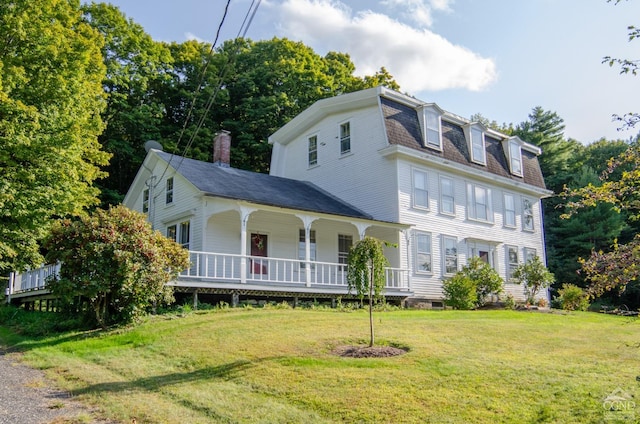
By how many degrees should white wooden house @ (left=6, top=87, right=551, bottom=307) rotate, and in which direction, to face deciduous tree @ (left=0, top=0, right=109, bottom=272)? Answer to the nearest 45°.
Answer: approximately 135° to its right

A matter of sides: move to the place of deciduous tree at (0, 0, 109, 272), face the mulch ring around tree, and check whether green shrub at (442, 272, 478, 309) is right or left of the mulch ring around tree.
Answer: left

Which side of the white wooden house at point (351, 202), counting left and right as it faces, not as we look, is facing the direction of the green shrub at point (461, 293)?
front

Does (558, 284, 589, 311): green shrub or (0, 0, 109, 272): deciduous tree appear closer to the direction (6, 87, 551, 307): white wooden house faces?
the green shrub

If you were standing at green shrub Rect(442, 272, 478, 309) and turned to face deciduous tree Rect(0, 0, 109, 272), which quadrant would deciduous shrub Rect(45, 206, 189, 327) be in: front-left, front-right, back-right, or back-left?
front-left

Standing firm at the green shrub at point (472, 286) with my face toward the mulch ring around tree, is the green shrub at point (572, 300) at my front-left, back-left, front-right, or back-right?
back-left

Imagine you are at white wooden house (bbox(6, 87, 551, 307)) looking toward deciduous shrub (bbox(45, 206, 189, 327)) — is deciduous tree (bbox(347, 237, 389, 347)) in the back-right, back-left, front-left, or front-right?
front-left

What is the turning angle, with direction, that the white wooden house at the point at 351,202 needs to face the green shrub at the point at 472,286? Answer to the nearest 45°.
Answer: approximately 45° to its left

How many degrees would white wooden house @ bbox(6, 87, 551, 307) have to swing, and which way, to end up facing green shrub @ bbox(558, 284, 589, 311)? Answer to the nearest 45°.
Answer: approximately 45° to its left

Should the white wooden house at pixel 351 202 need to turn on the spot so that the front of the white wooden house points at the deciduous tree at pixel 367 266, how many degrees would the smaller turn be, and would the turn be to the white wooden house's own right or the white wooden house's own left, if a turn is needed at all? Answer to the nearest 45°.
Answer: approximately 45° to the white wooden house's own right

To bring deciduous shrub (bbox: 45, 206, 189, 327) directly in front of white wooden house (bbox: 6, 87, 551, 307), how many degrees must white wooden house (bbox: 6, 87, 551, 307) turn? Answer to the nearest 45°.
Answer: approximately 90° to its right
